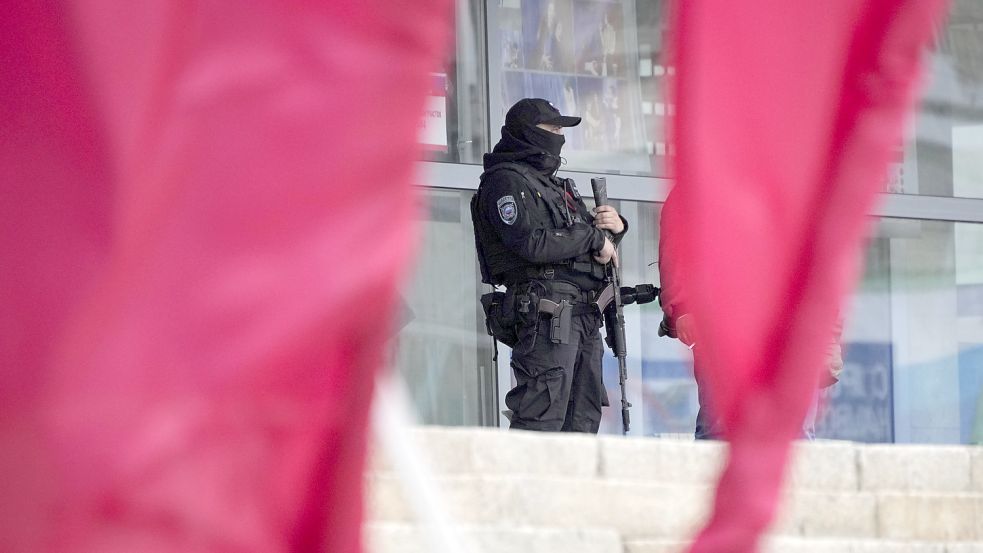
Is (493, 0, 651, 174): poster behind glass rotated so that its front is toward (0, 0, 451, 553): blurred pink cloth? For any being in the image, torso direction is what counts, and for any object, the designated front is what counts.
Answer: yes

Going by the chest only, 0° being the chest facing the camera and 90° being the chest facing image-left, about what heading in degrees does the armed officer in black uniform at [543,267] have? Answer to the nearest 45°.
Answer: approximately 270°

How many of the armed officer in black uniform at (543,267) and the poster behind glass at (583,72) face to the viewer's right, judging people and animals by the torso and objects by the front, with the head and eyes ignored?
1

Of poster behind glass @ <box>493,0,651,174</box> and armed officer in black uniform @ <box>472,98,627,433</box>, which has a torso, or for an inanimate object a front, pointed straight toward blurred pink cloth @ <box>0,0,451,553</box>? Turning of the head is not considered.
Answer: the poster behind glass

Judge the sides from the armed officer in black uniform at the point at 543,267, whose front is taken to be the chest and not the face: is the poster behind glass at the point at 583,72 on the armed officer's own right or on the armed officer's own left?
on the armed officer's own left

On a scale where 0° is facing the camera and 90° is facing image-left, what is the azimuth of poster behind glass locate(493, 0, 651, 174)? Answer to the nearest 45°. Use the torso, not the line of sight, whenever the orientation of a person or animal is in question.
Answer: approximately 0°

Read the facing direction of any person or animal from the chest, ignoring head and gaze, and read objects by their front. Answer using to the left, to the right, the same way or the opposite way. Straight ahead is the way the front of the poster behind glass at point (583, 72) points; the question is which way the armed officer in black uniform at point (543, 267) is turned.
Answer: to the left

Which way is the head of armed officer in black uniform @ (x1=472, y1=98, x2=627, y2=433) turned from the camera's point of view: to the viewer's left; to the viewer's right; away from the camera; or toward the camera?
to the viewer's right

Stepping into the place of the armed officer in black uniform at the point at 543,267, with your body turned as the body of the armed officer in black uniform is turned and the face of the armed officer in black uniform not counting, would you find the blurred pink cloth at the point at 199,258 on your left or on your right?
on your right

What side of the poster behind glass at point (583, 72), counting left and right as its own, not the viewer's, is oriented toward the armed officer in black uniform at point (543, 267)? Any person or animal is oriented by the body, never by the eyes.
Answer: front
